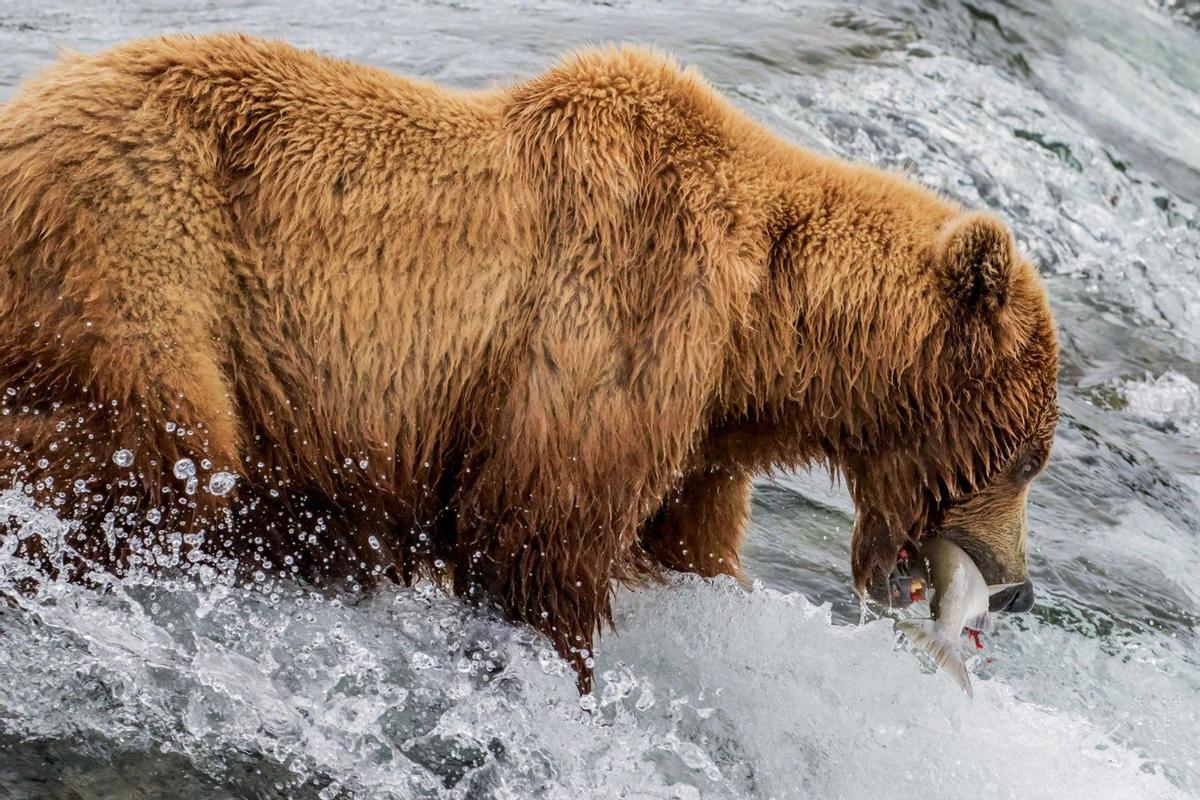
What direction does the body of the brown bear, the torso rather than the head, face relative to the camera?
to the viewer's right
